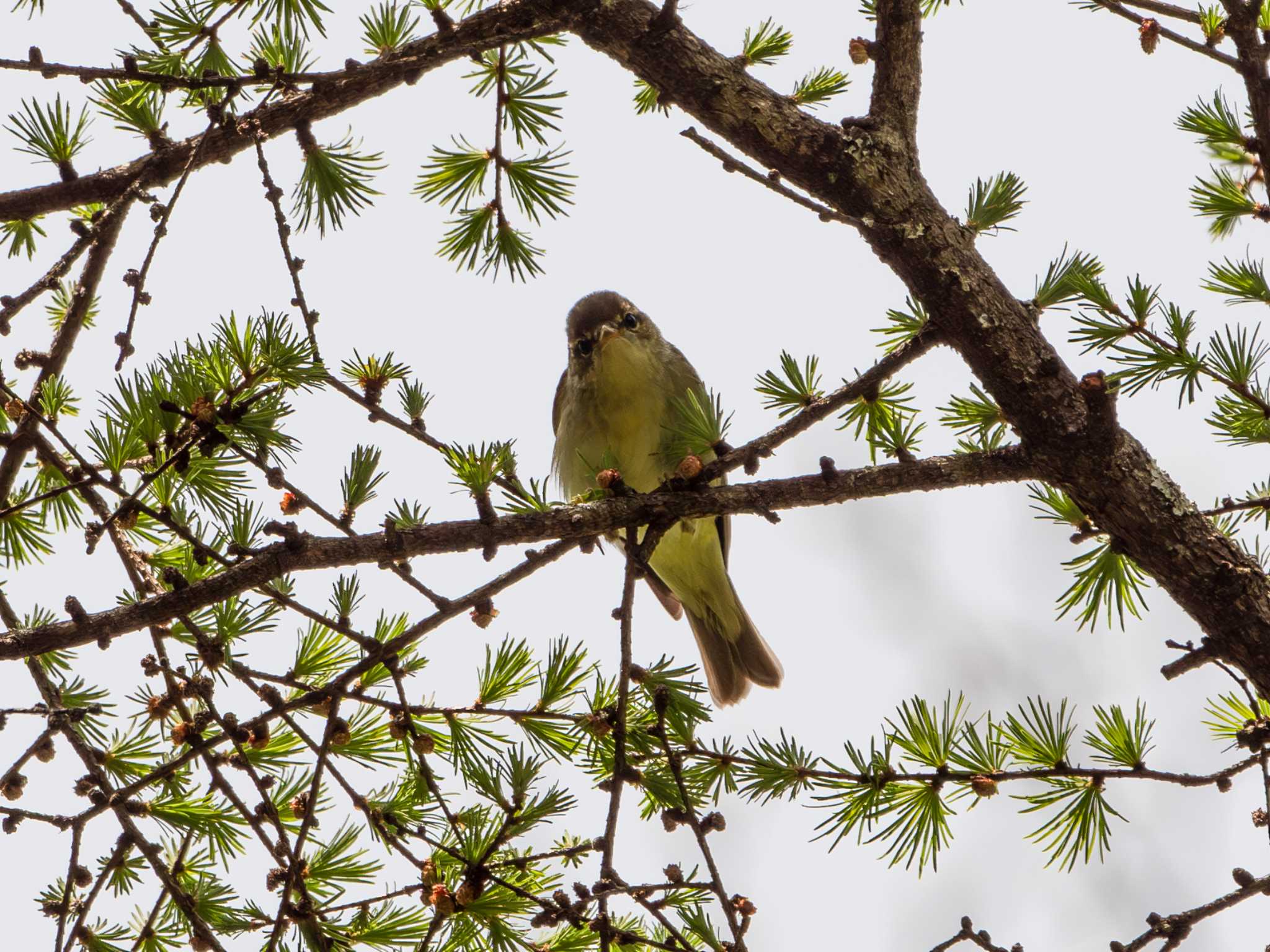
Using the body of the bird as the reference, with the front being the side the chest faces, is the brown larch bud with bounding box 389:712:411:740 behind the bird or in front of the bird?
in front

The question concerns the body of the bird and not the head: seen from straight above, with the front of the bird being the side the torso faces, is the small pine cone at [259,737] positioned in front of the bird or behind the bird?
in front

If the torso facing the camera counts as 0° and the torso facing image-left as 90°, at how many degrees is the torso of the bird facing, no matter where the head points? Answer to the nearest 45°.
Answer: approximately 0°

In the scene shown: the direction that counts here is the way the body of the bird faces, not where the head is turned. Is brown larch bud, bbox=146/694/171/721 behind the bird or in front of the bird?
in front
